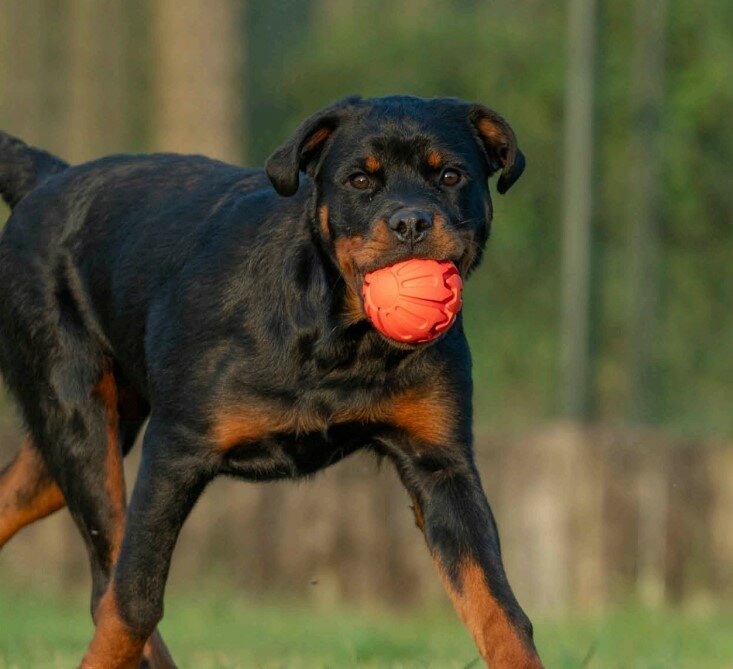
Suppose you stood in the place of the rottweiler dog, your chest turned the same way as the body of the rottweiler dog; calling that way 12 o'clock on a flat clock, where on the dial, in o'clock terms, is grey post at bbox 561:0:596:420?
The grey post is roughly at 8 o'clock from the rottweiler dog.

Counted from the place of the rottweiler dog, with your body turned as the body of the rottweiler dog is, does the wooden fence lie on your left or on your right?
on your left

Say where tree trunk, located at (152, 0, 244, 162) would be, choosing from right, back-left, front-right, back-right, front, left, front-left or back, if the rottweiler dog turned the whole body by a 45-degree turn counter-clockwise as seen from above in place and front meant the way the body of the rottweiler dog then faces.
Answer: left

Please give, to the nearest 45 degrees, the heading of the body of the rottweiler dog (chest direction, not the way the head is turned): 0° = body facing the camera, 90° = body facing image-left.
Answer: approximately 315°
